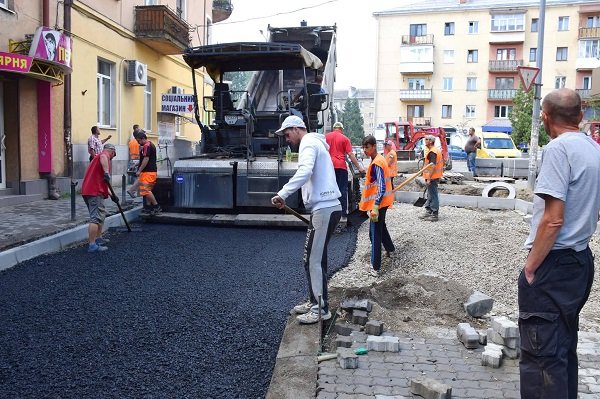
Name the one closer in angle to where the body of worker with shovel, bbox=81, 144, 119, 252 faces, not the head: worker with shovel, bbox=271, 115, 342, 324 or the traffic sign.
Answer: the traffic sign

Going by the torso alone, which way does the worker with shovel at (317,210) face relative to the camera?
to the viewer's left

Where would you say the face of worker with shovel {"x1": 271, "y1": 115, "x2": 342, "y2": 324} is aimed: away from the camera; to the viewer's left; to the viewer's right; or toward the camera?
to the viewer's left

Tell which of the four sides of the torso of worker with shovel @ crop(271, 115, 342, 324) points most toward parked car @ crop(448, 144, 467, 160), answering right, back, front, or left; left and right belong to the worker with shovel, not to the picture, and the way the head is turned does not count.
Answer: right

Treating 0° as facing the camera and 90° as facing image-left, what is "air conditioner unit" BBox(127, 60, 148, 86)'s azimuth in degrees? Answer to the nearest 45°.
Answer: approximately 315°

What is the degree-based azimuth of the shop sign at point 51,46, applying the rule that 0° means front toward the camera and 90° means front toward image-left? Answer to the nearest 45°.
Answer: approximately 315°
